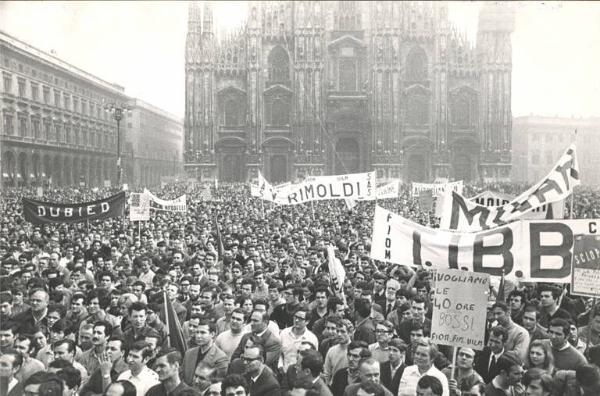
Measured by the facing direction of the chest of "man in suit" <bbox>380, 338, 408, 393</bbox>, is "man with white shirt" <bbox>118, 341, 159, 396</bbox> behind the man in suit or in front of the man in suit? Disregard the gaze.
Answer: in front

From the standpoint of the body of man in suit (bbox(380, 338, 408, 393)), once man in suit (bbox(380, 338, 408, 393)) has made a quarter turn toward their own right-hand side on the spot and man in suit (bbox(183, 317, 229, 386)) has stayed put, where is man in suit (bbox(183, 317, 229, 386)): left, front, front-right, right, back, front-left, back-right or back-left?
front-left

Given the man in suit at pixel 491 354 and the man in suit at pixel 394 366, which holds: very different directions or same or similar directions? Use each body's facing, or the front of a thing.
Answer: same or similar directions

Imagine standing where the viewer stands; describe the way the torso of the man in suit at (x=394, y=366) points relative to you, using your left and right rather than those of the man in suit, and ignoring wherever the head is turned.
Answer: facing the viewer and to the left of the viewer

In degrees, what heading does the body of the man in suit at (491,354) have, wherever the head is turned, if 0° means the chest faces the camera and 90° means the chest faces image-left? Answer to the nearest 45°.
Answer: approximately 45°

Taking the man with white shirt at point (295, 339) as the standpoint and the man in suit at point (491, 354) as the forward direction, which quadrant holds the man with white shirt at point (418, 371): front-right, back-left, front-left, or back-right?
front-right

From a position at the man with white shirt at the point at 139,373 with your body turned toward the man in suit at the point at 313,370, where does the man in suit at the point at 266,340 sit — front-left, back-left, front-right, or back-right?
front-left
